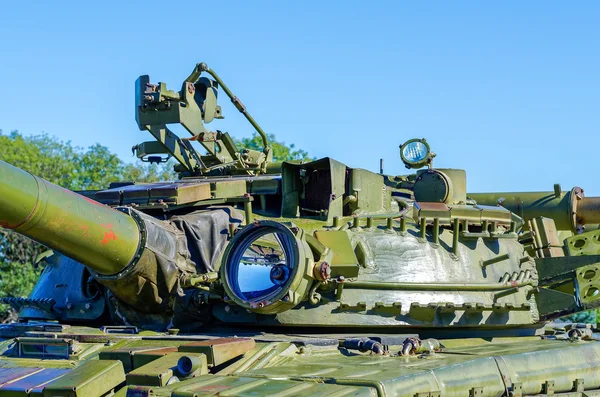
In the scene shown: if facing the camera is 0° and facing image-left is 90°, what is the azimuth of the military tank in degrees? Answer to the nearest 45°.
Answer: approximately 45°
